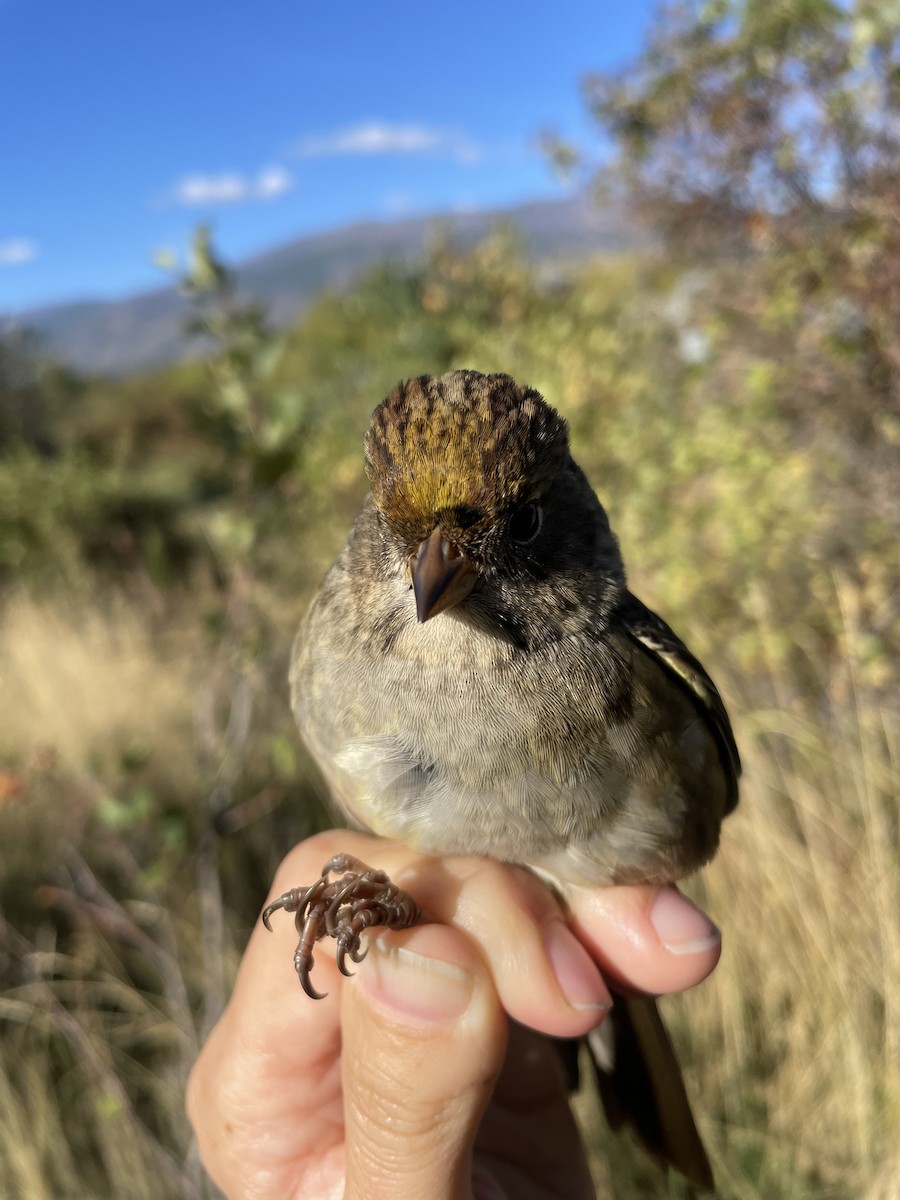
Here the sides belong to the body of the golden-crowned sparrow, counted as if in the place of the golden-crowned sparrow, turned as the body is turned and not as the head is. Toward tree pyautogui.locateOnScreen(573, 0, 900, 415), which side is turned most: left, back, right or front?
back

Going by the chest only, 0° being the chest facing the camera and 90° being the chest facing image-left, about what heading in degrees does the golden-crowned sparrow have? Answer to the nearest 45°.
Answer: approximately 45°
